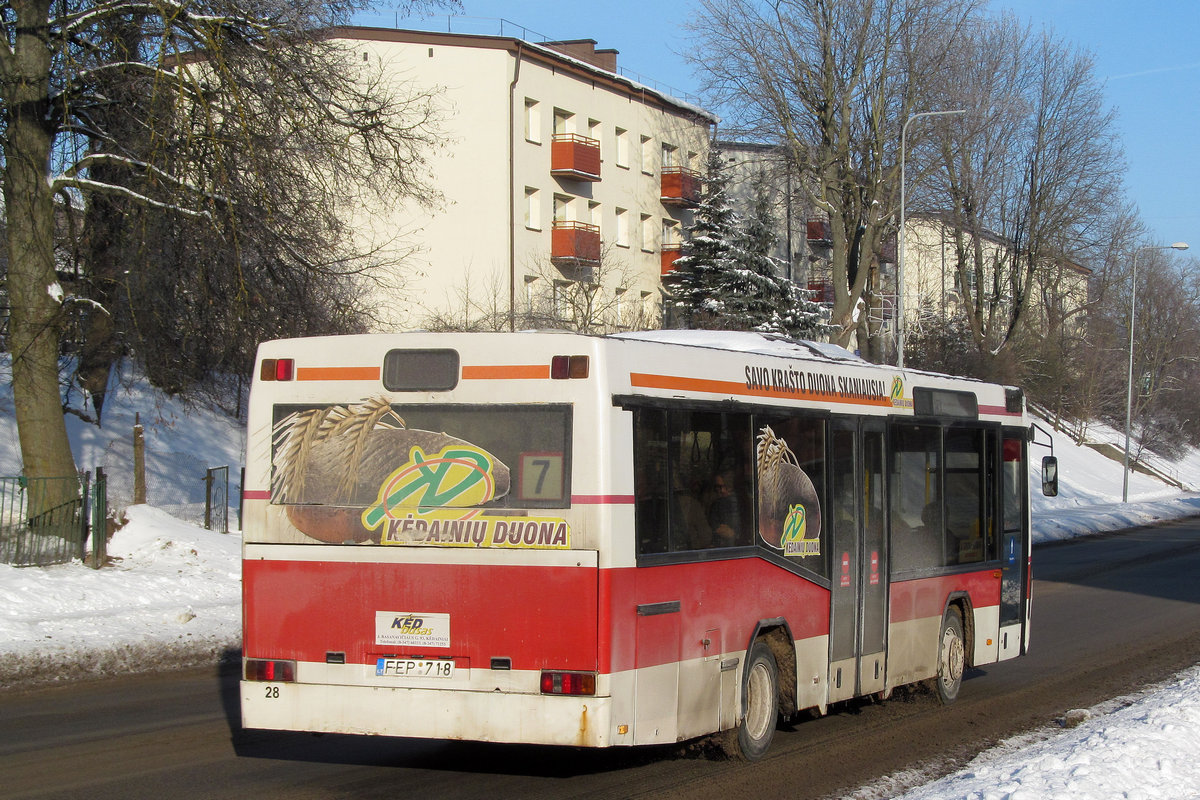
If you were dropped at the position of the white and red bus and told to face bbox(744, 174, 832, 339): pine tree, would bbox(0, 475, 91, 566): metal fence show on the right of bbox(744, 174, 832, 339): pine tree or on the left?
left

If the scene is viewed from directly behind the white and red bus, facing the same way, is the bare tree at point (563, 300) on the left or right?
on its left

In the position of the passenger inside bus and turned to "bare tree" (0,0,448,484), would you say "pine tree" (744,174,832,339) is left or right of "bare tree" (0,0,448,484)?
right

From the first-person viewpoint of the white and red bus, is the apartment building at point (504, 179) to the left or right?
on its left

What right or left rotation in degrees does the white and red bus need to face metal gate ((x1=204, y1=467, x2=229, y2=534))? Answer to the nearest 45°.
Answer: approximately 90° to its left

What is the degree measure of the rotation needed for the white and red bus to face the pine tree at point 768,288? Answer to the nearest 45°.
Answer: approximately 45° to its left

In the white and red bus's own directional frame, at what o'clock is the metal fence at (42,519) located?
The metal fence is roughly at 9 o'clock from the white and red bus.

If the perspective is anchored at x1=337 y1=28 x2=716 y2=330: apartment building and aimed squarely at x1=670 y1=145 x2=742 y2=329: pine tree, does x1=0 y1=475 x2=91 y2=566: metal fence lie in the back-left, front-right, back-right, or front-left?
back-right

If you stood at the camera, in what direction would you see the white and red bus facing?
facing away from the viewer and to the right of the viewer

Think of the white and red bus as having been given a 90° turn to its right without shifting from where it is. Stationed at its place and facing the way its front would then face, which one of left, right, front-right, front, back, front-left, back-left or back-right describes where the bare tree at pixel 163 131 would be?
back

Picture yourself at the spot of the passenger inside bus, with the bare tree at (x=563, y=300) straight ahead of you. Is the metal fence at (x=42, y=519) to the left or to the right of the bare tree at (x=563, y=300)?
left
